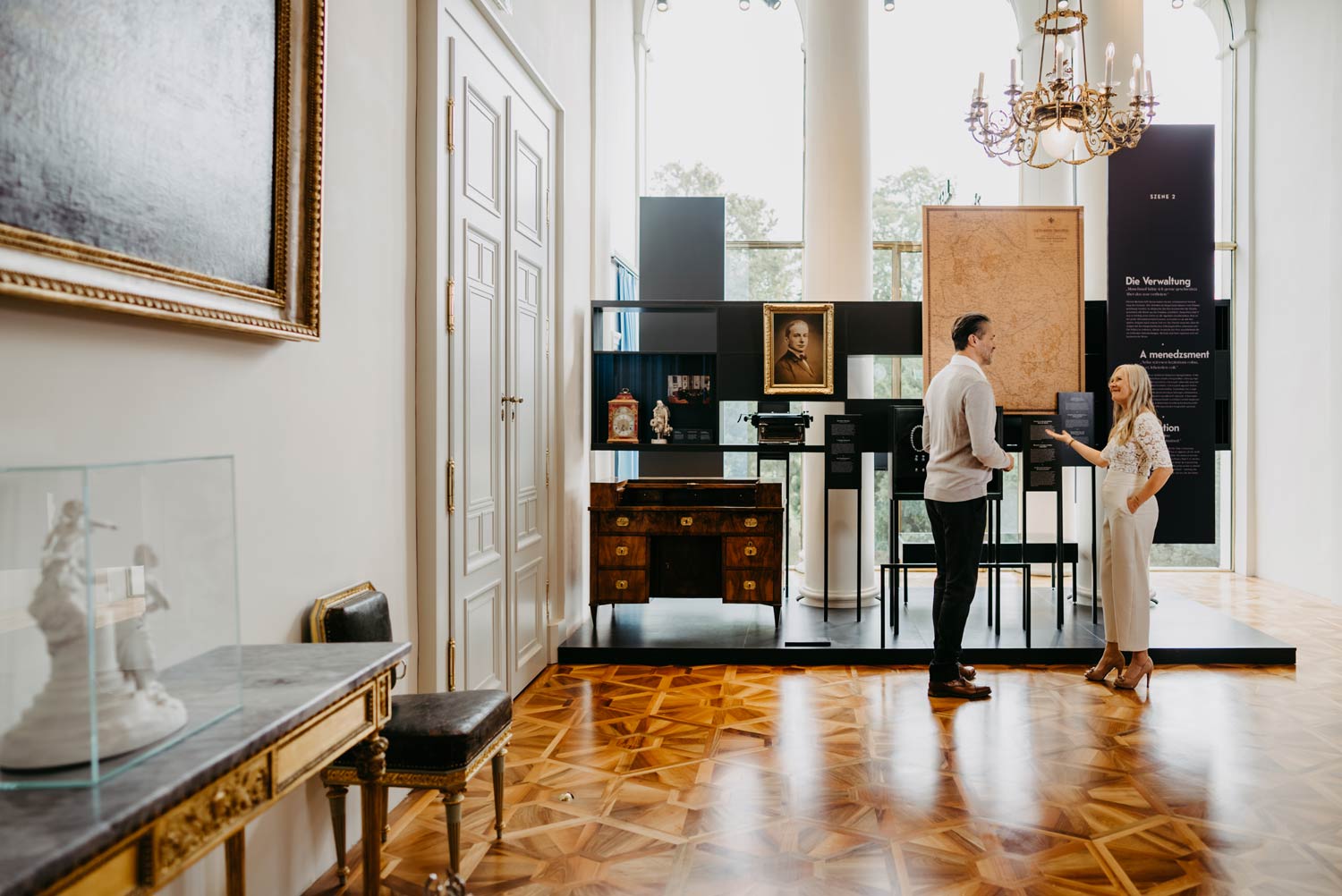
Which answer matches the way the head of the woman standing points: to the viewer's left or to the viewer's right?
to the viewer's left

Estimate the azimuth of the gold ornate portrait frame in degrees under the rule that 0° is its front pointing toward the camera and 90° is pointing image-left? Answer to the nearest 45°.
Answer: approximately 0°

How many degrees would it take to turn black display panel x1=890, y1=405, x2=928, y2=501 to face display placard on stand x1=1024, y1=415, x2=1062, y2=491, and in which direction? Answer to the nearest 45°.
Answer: approximately 90° to its left

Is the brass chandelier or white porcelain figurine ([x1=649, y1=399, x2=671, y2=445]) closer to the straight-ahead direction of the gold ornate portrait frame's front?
the brass chandelier

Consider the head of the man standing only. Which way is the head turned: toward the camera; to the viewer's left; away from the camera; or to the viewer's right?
to the viewer's right

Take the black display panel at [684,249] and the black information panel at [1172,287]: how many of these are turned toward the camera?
2

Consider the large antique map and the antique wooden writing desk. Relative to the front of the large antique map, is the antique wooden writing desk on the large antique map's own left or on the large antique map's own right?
on the large antique map's own right

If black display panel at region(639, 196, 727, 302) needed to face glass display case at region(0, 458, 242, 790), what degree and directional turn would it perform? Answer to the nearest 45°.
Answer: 0° — it already faces it

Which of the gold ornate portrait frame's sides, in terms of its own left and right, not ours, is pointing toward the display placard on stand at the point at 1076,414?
left
